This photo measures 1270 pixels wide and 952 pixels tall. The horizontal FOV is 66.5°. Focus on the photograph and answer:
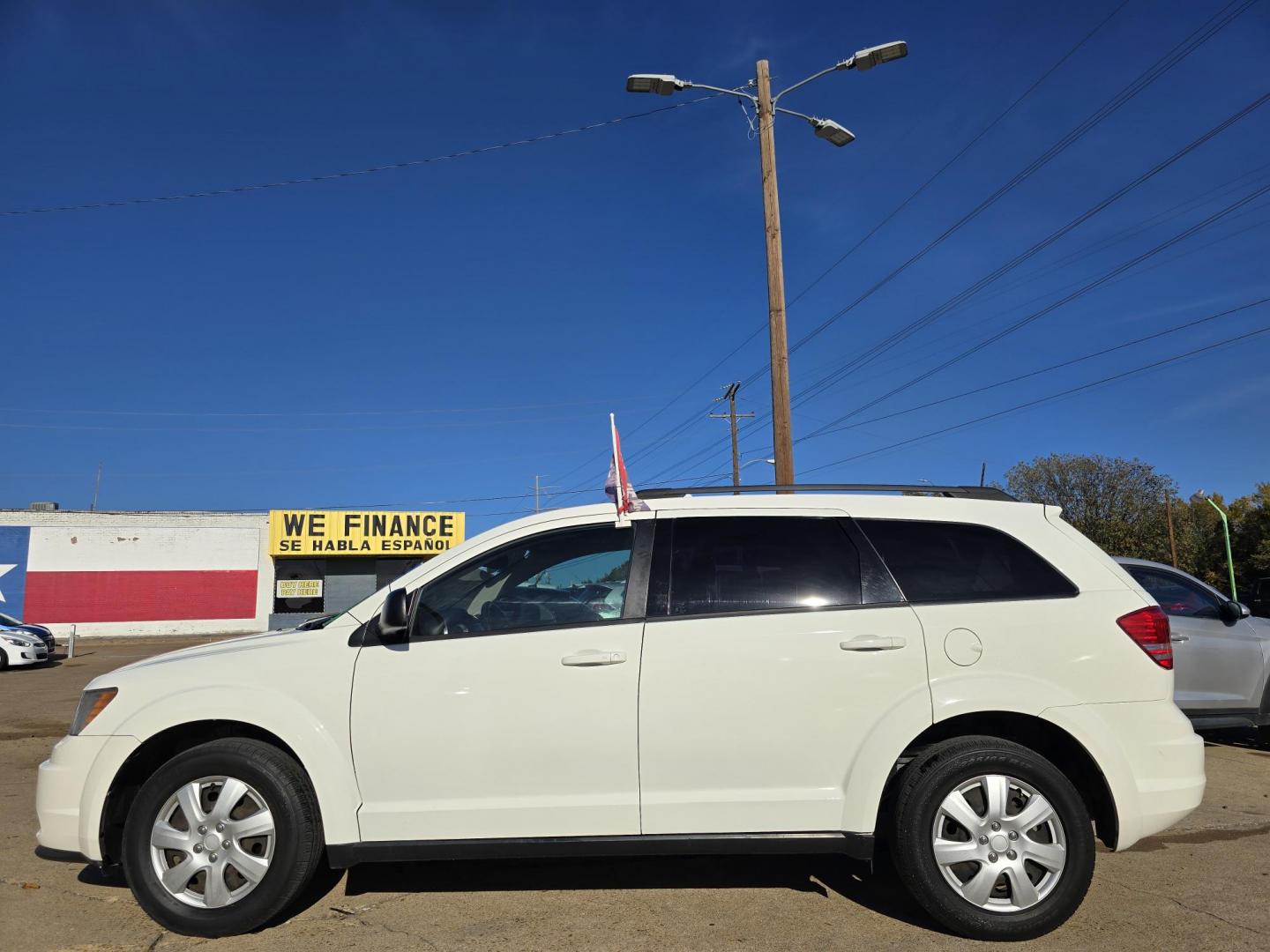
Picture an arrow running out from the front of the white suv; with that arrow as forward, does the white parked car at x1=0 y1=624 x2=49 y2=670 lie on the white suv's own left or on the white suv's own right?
on the white suv's own right

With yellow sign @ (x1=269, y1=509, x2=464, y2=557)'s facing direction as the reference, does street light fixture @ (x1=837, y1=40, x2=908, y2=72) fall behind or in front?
in front

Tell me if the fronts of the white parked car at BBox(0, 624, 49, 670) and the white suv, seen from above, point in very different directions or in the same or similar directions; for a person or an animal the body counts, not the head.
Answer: very different directions

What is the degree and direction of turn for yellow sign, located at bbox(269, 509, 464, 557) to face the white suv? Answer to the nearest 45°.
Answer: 0° — it already faces it

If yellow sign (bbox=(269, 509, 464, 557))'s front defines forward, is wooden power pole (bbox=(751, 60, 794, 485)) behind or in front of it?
in front

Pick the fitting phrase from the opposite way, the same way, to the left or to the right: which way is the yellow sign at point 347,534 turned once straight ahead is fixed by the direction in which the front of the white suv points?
to the left

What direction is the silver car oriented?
to the viewer's right

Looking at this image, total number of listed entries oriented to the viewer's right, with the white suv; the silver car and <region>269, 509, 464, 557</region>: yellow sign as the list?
1

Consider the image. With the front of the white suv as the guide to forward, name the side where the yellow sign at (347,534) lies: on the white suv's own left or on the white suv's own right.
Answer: on the white suv's own right

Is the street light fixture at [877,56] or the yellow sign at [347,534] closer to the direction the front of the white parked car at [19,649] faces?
the street light fixture

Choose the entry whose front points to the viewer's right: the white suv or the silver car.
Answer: the silver car

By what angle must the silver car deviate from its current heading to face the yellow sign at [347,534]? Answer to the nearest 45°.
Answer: approximately 135° to its left

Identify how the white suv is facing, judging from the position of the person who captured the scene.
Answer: facing to the left of the viewer

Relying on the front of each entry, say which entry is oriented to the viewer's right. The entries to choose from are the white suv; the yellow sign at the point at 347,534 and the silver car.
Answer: the silver car
